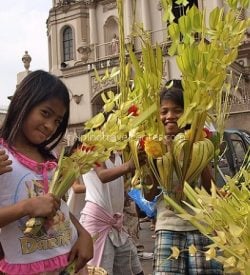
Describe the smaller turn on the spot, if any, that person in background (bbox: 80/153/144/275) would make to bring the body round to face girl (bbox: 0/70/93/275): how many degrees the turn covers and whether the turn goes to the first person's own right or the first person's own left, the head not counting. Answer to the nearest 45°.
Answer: approximately 45° to the first person's own right

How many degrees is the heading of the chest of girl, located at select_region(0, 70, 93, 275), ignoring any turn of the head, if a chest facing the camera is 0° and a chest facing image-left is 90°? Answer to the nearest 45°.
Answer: approximately 315°

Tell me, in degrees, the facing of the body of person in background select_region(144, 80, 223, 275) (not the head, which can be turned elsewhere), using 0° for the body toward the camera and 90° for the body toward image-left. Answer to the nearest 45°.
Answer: approximately 0°

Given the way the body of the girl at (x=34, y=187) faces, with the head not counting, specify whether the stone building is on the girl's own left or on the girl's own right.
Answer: on the girl's own left
